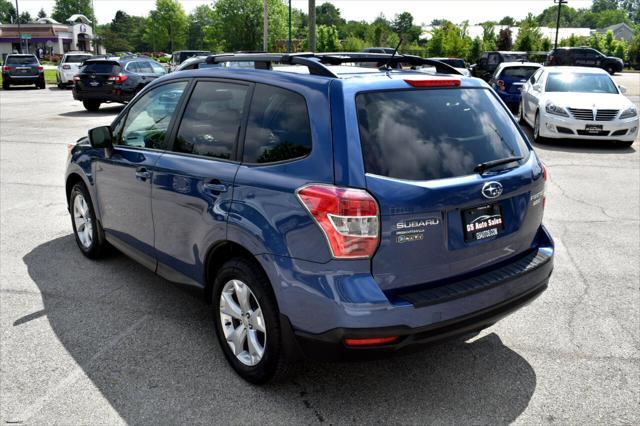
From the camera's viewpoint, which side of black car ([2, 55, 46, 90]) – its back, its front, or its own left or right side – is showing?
back

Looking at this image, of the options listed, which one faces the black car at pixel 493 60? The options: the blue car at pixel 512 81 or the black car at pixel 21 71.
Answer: the blue car

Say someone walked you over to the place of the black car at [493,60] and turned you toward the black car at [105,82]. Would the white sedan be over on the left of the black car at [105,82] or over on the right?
left

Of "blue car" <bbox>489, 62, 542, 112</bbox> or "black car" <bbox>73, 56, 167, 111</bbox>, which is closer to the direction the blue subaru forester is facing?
the black car

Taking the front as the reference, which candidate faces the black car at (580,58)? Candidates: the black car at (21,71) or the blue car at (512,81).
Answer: the blue car

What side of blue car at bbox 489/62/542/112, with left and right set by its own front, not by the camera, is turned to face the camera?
back

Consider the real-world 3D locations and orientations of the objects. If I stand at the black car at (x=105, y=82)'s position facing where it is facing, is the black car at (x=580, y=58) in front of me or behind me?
in front

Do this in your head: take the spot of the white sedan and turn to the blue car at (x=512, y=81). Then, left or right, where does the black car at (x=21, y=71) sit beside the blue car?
left

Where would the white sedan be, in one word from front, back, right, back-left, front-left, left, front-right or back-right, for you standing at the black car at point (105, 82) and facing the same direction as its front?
right

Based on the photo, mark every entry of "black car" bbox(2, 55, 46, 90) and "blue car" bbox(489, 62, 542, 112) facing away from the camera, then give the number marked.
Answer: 2

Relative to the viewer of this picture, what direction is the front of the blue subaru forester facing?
facing away from the viewer and to the left of the viewer

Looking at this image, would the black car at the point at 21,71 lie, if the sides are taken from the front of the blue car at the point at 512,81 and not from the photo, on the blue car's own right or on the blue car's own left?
on the blue car's own left

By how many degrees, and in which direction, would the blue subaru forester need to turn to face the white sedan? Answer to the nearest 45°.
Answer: approximately 90° to its right
